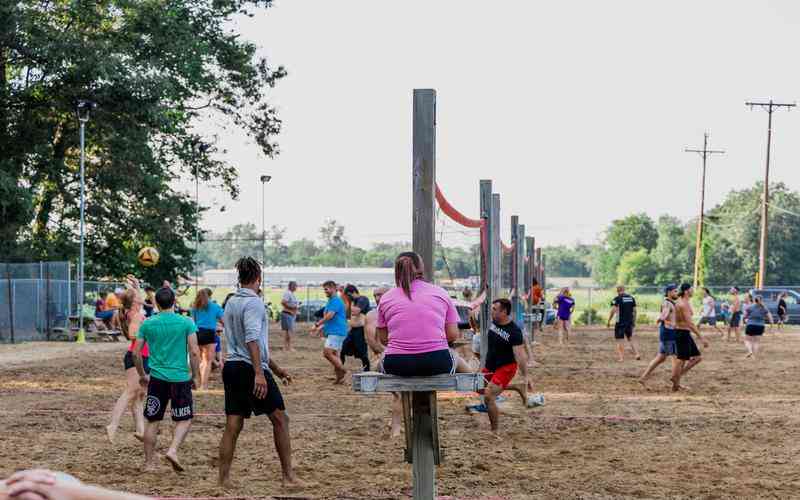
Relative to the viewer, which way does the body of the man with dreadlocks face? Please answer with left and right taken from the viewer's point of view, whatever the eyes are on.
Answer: facing away from the viewer and to the right of the viewer

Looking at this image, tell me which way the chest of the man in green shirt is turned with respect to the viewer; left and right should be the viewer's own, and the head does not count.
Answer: facing away from the viewer

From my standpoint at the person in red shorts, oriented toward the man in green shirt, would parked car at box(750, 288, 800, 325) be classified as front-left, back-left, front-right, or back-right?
back-right

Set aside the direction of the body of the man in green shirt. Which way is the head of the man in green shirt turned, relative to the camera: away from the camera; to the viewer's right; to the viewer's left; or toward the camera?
away from the camera

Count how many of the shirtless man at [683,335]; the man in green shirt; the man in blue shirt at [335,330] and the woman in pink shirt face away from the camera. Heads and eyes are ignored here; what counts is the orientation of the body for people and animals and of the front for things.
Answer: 2

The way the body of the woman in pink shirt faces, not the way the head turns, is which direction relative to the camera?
away from the camera

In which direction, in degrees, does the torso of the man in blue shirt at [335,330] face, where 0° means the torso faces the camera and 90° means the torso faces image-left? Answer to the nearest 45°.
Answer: approximately 90°

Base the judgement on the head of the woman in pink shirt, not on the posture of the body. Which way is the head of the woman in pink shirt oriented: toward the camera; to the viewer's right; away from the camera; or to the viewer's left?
away from the camera
